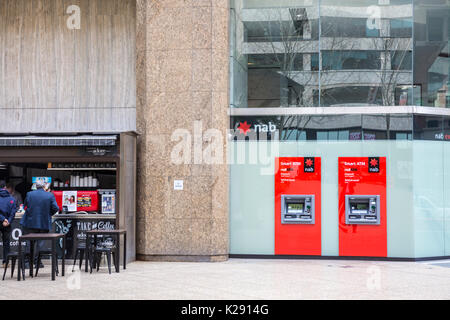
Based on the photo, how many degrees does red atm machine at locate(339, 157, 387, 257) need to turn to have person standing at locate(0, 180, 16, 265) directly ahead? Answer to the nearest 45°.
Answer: approximately 45° to its right

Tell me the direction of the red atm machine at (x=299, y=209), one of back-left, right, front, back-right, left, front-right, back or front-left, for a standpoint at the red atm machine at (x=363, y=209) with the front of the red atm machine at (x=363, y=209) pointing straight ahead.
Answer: right

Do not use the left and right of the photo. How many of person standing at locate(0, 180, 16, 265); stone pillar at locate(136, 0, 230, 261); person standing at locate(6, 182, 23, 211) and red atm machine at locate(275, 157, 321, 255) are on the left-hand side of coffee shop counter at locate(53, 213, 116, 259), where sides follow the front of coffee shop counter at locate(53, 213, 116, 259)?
2

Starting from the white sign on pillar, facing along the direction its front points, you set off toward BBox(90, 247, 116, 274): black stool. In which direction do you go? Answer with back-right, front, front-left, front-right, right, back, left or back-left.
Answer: front-right

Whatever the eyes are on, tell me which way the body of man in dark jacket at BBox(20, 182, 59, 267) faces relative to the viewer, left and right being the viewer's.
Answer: facing away from the viewer

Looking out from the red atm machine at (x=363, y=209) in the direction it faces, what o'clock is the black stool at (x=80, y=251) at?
The black stool is roughly at 2 o'clock from the red atm machine.

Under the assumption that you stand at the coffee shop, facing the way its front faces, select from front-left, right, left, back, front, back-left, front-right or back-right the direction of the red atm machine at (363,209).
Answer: left

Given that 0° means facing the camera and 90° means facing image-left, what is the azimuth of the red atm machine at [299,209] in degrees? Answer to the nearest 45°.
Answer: approximately 0°

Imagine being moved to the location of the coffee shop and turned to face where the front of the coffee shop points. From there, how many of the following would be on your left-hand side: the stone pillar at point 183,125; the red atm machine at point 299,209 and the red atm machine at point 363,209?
3

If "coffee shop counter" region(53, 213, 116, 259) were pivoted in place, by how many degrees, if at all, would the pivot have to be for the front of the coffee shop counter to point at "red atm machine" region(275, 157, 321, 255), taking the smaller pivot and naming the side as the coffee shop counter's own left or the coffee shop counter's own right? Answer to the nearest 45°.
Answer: approximately 90° to the coffee shop counter's own left

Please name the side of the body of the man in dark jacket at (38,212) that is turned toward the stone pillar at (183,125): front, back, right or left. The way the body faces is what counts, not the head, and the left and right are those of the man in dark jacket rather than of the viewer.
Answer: right
